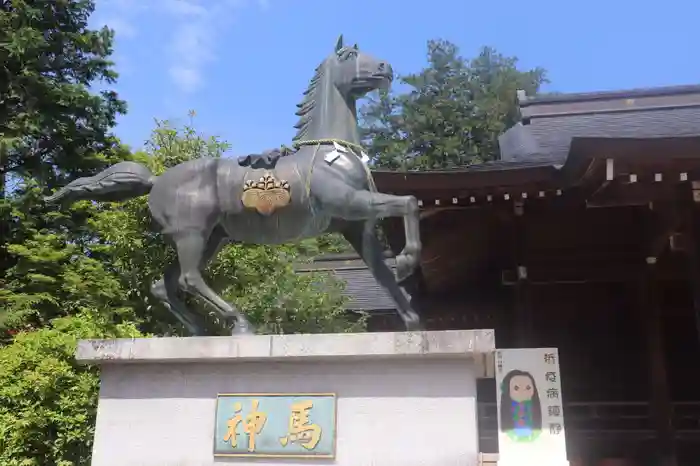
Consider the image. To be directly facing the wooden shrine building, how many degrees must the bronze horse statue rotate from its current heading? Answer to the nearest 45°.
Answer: approximately 45° to its left

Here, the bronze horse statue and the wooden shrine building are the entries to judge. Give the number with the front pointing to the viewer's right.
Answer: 1

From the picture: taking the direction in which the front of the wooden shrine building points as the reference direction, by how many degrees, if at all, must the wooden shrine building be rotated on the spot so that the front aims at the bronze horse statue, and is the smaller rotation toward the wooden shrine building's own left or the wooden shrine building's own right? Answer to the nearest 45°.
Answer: approximately 45° to the wooden shrine building's own right

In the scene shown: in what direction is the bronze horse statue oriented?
to the viewer's right

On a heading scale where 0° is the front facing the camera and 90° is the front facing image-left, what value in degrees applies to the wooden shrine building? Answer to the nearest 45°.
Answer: approximately 0°
